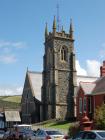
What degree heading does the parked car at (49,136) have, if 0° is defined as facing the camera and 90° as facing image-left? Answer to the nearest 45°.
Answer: approximately 135°
